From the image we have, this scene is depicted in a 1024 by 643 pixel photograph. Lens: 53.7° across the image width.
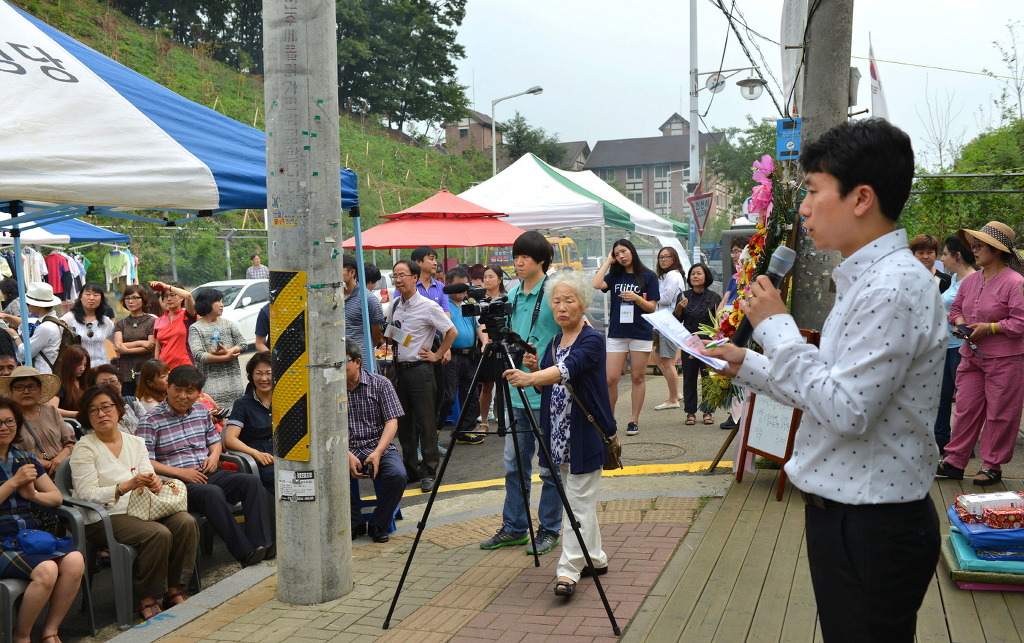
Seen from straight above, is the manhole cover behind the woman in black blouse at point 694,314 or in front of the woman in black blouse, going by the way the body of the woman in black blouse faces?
in front

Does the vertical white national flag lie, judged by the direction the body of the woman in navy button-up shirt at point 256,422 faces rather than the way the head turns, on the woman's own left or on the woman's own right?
on the woman's own left

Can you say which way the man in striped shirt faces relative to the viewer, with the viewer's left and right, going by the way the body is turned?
facing the viewer and to the right of the viewer

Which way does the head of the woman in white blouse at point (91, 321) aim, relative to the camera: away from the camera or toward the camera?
toward the camera

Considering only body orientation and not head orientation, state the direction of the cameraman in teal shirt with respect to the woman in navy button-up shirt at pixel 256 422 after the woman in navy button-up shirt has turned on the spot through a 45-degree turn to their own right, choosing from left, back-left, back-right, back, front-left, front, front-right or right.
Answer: front-left

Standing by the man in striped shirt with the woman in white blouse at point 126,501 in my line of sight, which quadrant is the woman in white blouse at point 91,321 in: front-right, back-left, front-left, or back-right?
back-right

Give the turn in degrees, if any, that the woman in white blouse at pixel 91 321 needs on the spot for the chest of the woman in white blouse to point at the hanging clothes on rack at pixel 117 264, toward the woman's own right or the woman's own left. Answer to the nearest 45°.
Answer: approximately 180°

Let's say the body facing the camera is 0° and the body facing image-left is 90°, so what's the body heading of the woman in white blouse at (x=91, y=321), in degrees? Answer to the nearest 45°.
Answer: approximately 0°

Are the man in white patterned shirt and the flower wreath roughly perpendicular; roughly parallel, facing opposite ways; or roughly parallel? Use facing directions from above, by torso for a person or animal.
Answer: roughly parallel

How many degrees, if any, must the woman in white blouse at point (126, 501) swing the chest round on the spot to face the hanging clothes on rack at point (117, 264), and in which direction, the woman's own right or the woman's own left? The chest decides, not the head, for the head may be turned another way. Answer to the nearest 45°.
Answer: approximately 135° to the woman's own left

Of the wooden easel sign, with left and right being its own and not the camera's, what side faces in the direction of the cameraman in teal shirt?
front

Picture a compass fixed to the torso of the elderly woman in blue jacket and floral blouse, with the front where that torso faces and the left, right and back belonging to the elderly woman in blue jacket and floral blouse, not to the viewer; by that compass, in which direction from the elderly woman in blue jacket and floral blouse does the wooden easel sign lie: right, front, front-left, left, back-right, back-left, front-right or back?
back

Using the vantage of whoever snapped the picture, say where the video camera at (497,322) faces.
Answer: facing to the left of the viewer

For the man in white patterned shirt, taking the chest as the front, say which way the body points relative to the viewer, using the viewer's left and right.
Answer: facing to the left of the viewer

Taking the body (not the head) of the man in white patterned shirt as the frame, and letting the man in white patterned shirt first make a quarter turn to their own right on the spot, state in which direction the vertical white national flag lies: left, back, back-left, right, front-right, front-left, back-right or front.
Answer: front
